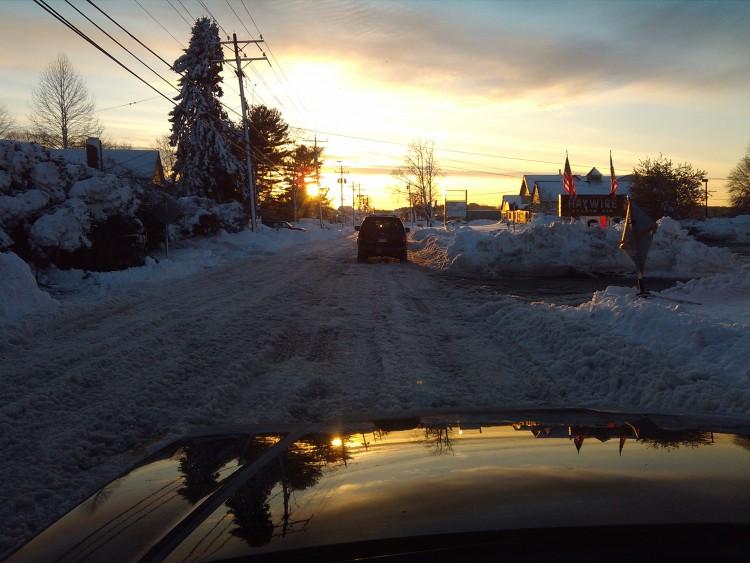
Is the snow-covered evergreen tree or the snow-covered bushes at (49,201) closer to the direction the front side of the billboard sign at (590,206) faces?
the snow-covered bushes

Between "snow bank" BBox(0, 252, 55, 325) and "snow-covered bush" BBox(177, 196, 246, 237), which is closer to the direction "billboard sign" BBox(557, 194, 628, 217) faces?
the snow bank

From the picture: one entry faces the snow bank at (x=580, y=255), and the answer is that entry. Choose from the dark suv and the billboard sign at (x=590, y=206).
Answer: the billboard sign

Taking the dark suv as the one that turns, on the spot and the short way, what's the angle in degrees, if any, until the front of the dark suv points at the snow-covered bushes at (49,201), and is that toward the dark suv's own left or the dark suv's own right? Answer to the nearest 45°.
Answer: approximately 135° to the dark suv's own left

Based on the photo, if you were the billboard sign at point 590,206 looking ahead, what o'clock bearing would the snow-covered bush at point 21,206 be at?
The snow-covered bush is roughly at 1 o'clock from the billboard sign.

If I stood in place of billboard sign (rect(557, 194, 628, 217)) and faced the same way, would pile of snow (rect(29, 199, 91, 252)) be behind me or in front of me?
in front

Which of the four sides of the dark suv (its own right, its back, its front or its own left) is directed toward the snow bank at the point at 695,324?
back

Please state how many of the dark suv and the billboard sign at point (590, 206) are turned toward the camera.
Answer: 1

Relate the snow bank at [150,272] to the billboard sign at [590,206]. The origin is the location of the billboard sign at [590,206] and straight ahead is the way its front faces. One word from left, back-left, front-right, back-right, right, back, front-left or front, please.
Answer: front-right

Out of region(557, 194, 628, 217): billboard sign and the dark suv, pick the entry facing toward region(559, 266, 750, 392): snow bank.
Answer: the billboard sign

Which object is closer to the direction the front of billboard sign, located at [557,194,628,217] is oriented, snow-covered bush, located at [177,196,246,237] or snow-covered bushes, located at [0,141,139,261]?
the snow-covered bushes

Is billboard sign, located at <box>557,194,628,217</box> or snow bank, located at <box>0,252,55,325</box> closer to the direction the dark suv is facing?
the billboard sign

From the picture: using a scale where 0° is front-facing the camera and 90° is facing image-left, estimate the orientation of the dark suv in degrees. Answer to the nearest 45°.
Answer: approximately 180°
